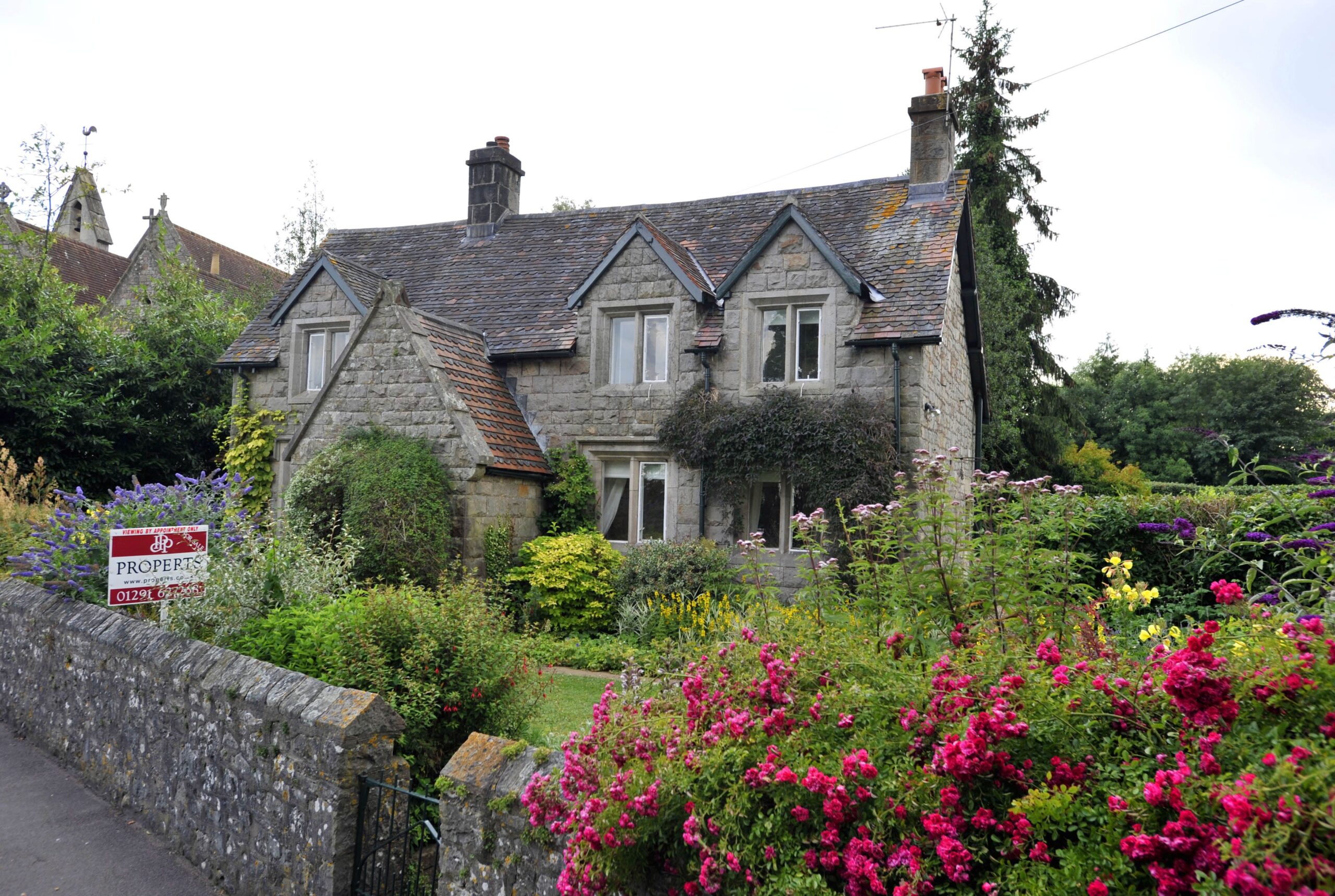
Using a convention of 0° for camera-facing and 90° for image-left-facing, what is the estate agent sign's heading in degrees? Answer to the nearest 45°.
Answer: approximately 0°

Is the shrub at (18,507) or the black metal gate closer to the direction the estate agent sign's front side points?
the black metal gate

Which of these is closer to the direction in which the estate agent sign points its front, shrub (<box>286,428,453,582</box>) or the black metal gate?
the black metal gate

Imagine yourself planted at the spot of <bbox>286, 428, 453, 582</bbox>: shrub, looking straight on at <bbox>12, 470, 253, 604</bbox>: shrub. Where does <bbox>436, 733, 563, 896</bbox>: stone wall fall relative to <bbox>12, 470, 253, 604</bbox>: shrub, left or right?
left

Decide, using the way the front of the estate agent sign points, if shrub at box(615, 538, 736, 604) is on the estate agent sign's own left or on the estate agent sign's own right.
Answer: on the estate agent sign's own left

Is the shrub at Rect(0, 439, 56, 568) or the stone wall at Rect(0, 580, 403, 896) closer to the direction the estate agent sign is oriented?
the stone wall

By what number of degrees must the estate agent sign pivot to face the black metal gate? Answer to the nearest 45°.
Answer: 0° — it already faces it

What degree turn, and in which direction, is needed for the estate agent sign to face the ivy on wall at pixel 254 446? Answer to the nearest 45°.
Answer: approximately 180°

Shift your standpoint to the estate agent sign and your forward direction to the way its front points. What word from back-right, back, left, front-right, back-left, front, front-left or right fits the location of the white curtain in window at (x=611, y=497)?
back-left

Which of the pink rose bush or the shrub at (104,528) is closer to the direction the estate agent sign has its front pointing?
the pink rose bush

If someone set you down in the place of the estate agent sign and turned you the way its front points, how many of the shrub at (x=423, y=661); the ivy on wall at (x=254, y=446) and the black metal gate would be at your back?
1

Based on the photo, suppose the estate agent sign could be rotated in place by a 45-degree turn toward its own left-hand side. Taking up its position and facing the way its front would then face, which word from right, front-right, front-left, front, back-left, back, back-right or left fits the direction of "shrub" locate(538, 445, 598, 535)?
left
